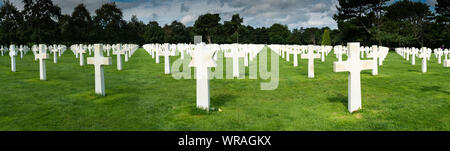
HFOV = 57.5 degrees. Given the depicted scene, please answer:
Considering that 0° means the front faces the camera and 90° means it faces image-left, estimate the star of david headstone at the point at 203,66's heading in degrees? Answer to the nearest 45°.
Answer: approximately 0°

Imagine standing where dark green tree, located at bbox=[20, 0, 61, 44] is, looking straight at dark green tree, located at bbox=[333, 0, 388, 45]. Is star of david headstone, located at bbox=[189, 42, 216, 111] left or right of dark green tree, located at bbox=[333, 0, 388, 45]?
right

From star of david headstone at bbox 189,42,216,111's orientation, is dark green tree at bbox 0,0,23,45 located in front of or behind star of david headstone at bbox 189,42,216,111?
behind

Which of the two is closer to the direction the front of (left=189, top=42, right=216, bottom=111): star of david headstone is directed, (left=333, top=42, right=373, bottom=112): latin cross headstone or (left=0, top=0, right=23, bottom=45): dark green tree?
the latin cross headstone

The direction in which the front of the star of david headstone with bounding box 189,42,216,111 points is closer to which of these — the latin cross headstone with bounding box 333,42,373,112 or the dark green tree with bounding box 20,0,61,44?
the latin cross headstone

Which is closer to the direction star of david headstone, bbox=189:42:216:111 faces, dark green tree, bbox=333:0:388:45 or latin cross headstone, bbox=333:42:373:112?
the latin cross headstone

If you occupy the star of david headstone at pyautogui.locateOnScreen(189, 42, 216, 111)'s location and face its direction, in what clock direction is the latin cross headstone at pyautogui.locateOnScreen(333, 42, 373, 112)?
the latin cross headstone at pyautogui.locateOnScreen(333, 42, 373, 112) is roughly at 9 o'clock from the star of david headstone at pyautogui.locateOnScreen(189, 42, 216, 111).

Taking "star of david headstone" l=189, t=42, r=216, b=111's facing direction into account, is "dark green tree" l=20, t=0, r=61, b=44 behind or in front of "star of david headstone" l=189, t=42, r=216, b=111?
behind

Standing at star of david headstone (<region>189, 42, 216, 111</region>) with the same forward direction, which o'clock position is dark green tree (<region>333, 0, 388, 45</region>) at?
The dark green tree is roughly at 7 o'clock from the star of david headstone.

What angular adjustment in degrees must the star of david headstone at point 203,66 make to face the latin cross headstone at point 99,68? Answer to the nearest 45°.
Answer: approximately 135° to its right

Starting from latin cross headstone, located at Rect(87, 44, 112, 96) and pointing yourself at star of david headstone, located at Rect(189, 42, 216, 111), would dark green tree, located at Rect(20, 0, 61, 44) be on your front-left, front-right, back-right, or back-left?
back-left

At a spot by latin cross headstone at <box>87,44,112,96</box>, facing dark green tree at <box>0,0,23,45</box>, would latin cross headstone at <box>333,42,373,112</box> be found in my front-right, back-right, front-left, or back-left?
back-right
